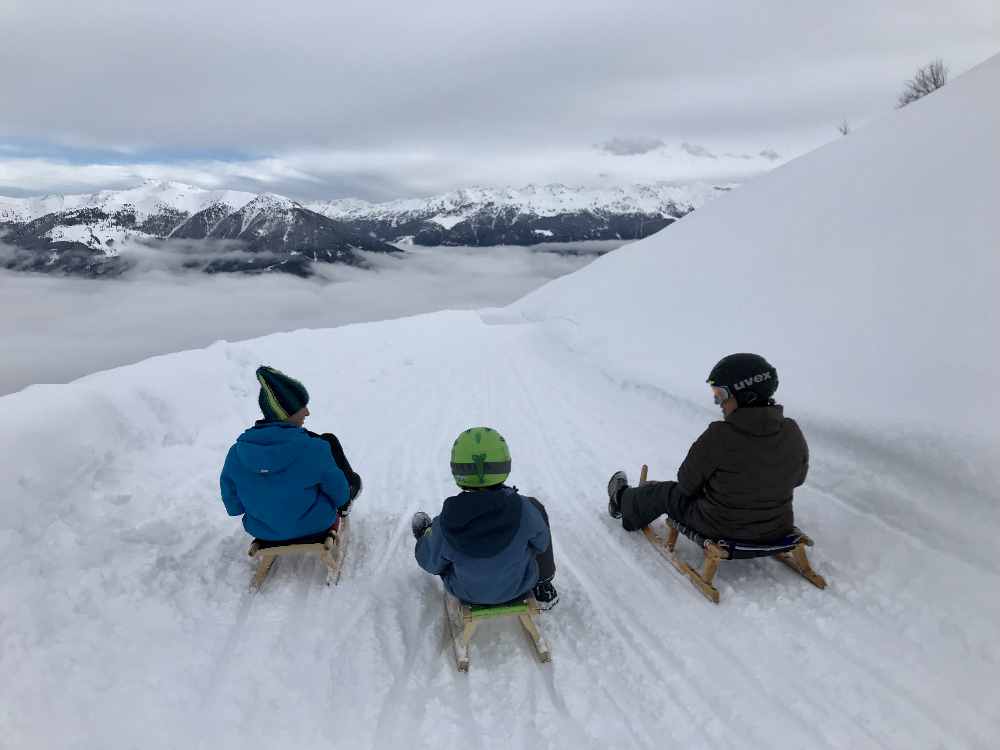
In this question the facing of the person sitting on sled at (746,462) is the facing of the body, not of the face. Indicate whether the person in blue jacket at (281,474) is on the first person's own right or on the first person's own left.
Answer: on the first person's own left

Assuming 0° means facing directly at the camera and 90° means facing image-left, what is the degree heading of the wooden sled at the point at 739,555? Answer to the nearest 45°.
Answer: approximately 135°

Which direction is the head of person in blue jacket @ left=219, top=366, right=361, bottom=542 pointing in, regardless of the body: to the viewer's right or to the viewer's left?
to the viewer's right

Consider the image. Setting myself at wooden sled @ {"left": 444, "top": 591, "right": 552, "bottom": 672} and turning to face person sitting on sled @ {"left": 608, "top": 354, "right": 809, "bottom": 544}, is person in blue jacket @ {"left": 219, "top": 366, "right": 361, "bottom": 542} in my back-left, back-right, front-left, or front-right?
back-left

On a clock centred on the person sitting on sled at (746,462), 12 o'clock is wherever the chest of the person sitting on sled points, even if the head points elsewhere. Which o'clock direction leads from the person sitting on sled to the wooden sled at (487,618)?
The wooden sled is roughly at 9 o'clock from the person sitting on sled.

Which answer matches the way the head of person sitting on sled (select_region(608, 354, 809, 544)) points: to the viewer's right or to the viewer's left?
to the viewer's left

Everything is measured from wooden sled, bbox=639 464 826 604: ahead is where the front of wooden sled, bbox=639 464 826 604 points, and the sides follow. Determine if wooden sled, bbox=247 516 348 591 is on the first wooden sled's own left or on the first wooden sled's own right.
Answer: on the first wooden sled's own left

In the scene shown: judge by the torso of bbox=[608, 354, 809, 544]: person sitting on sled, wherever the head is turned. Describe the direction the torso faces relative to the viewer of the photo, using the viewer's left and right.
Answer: facing away from the viewer and to the left of the viewer

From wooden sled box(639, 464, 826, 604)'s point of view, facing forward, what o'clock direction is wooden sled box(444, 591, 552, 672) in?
wooden sled box(444, 591, 552, 672) is roughly at 9 o'clock from wooden sled box(639, 464, 826, 604).
